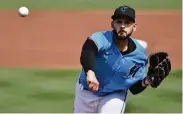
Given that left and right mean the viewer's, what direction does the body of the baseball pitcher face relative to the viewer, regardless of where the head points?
facing the viewer
